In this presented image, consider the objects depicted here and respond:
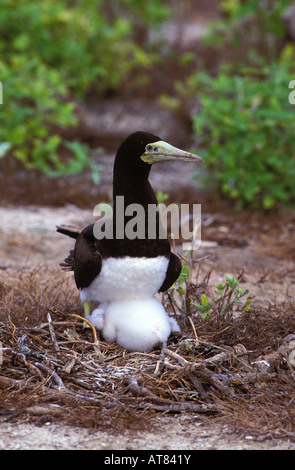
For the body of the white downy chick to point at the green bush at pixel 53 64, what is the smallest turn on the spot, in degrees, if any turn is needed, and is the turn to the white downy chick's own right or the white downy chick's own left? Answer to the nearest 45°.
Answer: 0° — it already faces it
